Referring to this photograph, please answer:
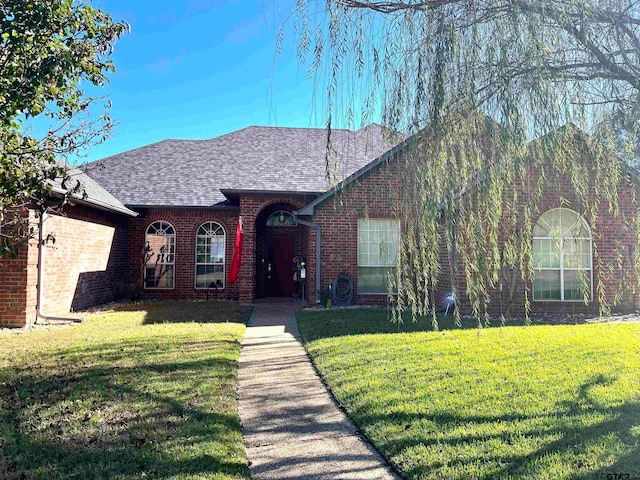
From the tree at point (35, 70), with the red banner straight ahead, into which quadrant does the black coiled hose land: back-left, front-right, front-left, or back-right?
front-right

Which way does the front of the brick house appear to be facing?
toward the camera

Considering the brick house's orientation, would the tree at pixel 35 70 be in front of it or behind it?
in front

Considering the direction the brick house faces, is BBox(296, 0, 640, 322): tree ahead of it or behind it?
ahead
